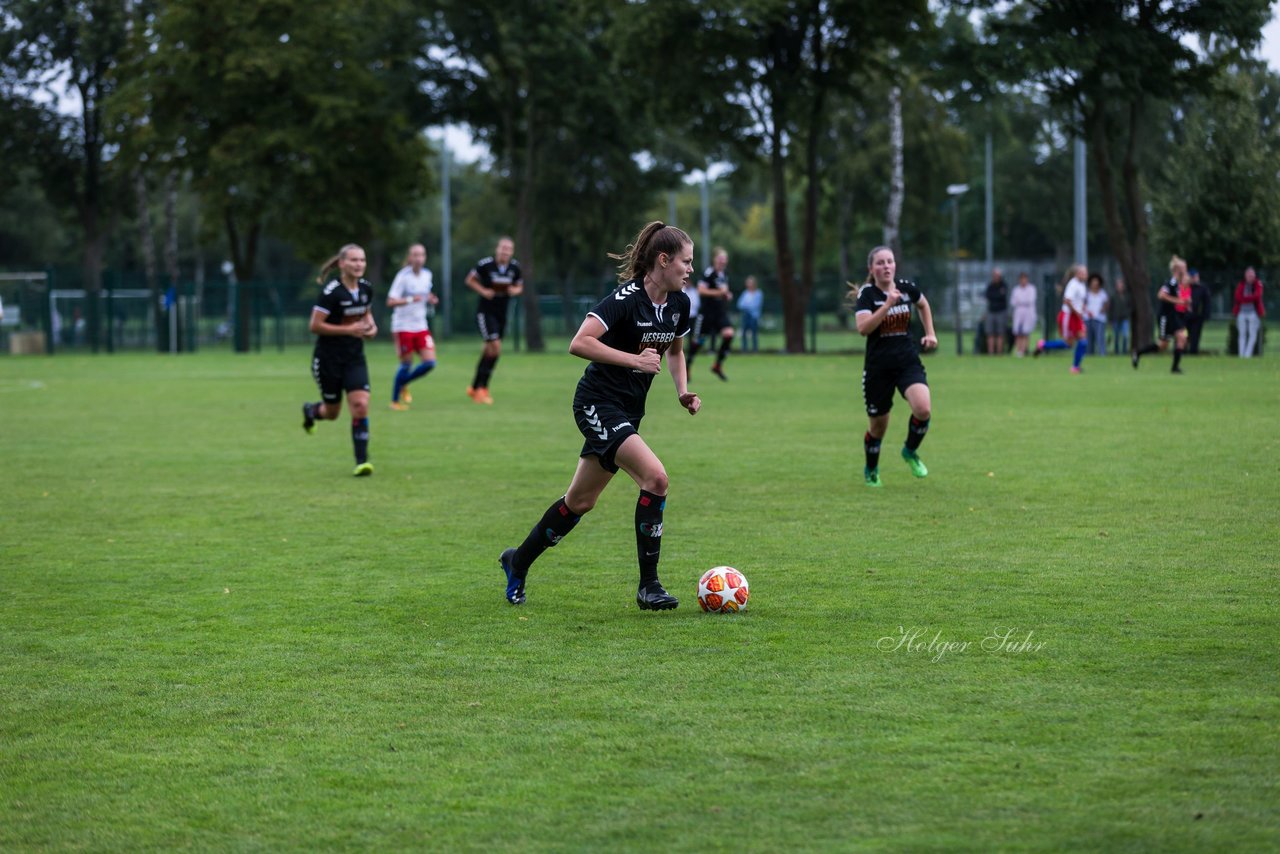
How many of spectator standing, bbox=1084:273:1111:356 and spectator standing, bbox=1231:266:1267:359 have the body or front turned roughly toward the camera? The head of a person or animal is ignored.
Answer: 2

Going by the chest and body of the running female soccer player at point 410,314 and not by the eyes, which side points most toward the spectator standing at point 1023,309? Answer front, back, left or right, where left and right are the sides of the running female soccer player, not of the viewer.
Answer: left

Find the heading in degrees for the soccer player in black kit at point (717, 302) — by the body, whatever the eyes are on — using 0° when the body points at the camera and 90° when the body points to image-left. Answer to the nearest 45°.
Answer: approximately 315°

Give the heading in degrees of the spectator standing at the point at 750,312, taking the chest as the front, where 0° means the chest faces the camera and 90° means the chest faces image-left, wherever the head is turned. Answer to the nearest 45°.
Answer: approximately 0°

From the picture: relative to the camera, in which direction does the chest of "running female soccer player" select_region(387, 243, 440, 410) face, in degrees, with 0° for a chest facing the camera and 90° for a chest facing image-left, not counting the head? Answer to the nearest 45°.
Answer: approximately 315°

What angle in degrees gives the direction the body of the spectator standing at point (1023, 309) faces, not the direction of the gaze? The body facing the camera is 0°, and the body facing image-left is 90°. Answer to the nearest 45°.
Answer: approximately 0°
